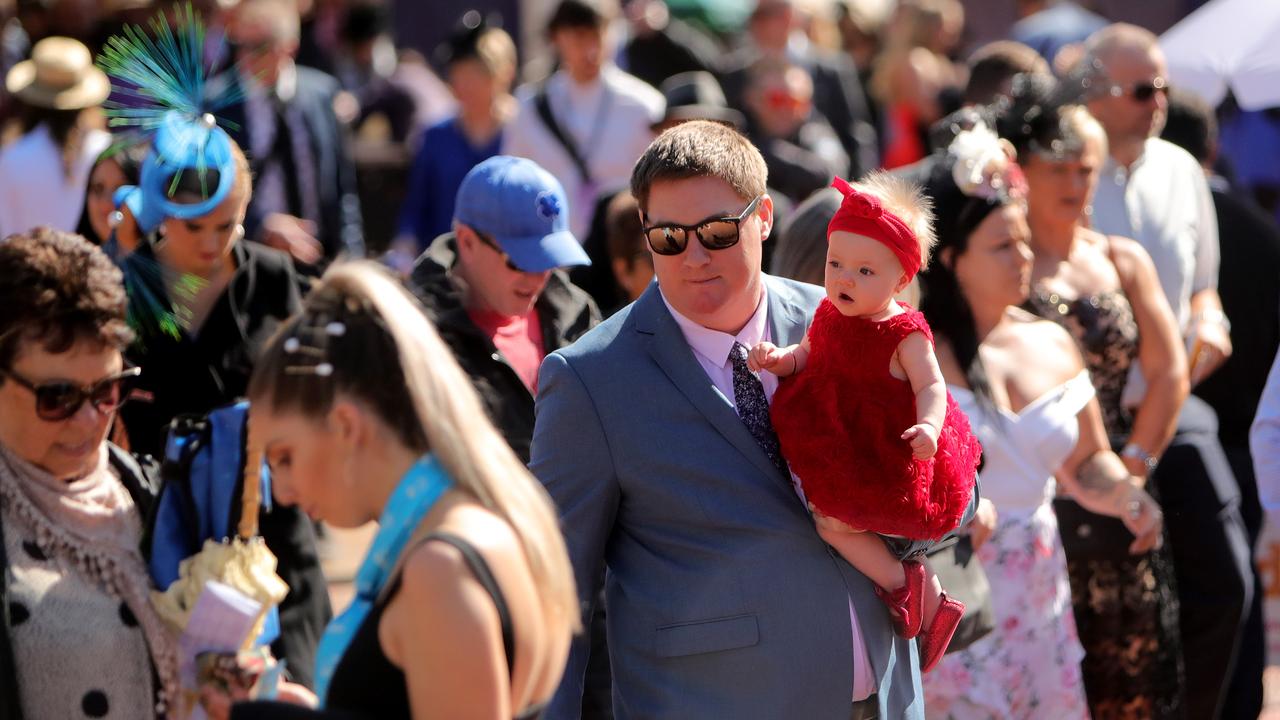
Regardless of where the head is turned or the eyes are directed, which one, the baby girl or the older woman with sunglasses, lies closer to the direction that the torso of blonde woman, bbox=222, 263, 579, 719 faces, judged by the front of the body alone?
the older woman with sunglasses

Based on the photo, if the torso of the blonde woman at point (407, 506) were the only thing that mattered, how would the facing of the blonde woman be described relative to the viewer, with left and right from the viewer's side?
facing to the left of the viewer

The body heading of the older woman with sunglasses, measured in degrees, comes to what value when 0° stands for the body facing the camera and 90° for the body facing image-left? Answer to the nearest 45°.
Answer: approximately 315°

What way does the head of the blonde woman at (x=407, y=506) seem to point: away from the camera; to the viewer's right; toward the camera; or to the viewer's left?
to the viewer's left

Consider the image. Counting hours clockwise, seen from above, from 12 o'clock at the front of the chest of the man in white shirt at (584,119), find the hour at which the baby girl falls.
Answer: The baby girl is roughly at 12 o'clock from the man in white shirt.

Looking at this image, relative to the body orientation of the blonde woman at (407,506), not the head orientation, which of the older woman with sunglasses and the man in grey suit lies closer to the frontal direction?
the older woman with sunglasses

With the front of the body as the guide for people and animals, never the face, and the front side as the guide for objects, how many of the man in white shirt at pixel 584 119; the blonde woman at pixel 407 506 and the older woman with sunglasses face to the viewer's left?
1

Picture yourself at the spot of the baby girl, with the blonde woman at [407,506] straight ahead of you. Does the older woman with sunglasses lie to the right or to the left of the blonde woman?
right

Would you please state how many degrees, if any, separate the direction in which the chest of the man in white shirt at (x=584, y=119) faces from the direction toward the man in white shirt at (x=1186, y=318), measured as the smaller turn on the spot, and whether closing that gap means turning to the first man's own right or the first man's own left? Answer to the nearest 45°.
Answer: approximately 45° to the first man's own left

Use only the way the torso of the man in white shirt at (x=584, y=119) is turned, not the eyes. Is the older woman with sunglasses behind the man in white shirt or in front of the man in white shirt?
in front

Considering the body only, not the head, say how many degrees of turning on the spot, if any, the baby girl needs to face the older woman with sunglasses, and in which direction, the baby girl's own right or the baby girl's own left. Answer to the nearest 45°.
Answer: approximately 45° to the baby girl's own right
